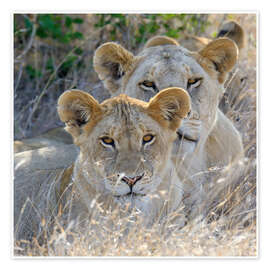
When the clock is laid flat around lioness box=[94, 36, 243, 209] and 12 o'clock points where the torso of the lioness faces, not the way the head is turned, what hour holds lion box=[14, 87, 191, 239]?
The lion is roughly at 1 o'clock from the lioness.

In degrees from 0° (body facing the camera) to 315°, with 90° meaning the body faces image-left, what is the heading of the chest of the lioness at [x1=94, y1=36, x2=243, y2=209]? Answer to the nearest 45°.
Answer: approximately 0°
